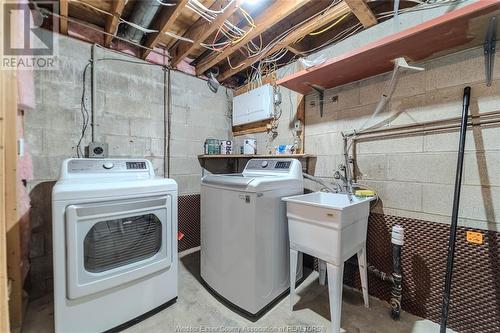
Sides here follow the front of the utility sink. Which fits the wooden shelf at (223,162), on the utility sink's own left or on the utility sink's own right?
on the utility sink's own right

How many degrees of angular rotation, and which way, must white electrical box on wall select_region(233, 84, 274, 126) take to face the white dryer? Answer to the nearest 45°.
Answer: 0° — it already faces it

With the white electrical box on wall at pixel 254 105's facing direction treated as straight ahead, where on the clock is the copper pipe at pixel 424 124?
The copper pipe is roughly at 9 o'clock from the white electrical box on wall.

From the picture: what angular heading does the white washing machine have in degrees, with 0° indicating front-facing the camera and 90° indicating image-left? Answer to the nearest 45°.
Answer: approximately 45°

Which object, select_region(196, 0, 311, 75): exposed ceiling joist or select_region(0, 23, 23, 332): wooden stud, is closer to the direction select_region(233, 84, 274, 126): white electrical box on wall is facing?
the wooden stud

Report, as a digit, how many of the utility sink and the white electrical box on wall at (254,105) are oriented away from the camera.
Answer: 0

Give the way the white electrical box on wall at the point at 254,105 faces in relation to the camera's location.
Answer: facing the viewer and to the left of the viewer

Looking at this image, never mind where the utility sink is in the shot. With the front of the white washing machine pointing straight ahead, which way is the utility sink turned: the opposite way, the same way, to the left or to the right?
the same way

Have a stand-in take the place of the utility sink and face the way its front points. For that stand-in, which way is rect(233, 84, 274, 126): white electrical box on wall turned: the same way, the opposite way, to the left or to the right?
the same way

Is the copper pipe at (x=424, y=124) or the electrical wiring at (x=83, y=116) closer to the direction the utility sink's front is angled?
the electrical wiring

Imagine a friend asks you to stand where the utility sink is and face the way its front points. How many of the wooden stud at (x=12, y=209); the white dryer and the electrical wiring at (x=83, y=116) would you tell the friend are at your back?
0

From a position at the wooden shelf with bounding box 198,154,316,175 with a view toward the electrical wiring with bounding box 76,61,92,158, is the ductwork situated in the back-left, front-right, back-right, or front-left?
front-left

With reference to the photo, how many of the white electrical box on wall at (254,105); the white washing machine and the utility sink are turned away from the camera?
0

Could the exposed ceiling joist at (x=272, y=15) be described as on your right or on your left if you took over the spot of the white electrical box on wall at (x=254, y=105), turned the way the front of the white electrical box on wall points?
on your left

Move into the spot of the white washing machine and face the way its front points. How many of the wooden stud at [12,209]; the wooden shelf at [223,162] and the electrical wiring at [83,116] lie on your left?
0
